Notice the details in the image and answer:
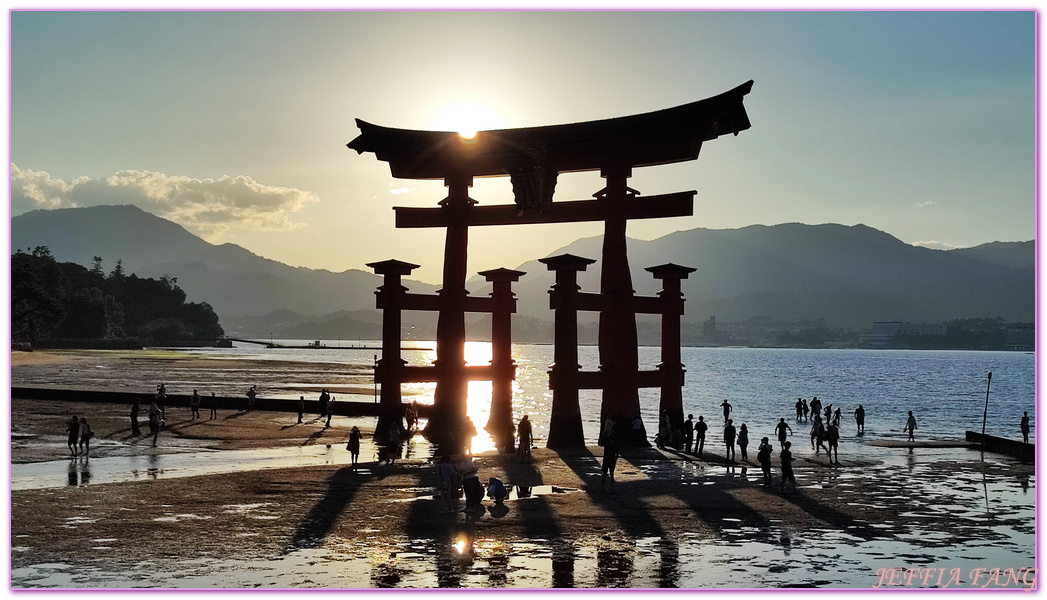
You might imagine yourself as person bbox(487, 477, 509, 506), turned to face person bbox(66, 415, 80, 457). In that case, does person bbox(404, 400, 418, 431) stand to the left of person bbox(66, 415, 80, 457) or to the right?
right

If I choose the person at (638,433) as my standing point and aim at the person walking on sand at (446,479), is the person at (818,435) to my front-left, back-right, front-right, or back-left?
back-left

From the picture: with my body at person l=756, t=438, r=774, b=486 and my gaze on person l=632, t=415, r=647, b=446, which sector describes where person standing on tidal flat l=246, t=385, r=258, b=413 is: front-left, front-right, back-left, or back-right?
front-left

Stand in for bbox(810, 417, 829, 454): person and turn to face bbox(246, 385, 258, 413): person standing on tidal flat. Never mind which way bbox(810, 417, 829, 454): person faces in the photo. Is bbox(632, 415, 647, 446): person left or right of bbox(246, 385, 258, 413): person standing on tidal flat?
left
